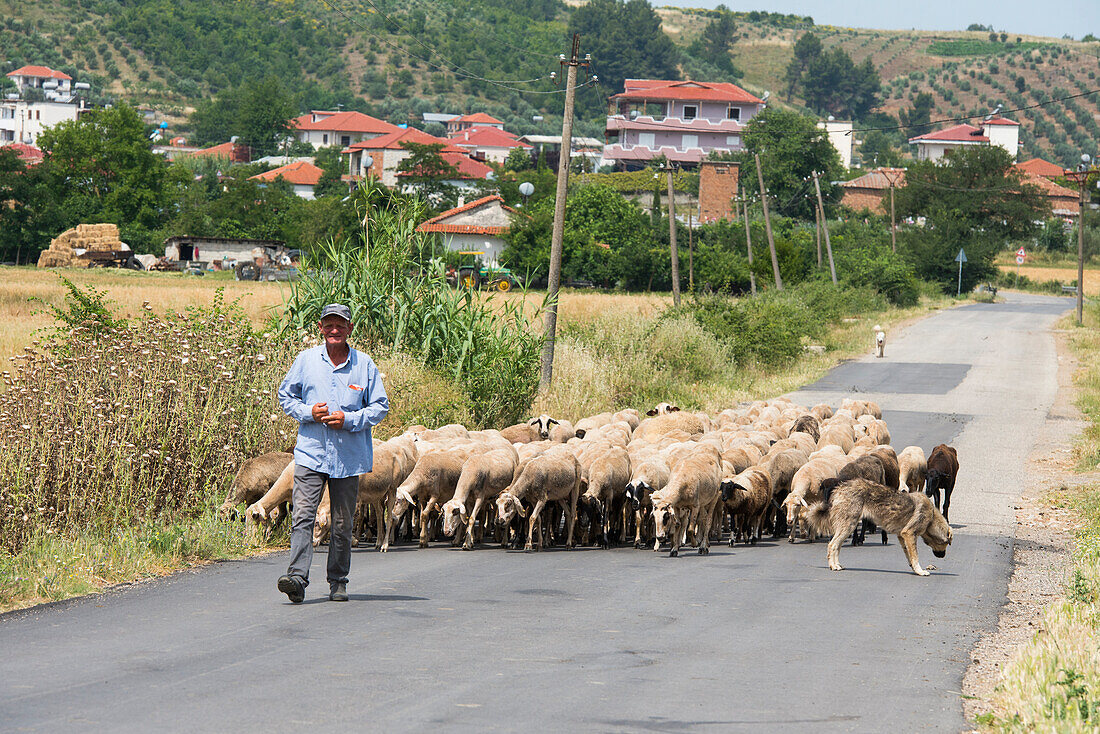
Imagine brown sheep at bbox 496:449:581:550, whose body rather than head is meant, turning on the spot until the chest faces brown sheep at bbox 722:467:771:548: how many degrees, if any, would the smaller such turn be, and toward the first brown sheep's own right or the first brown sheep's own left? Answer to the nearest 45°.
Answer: approximately 135° to the first brown sheep's own left

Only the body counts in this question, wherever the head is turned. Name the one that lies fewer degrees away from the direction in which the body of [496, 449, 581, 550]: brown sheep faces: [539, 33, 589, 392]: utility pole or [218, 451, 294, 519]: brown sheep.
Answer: the brown sheep

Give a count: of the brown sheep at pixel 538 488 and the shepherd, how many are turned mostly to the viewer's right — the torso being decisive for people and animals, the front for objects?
0

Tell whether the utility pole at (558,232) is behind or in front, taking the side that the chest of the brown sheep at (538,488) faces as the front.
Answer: behind

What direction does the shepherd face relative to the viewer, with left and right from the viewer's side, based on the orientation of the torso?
facing the viewer

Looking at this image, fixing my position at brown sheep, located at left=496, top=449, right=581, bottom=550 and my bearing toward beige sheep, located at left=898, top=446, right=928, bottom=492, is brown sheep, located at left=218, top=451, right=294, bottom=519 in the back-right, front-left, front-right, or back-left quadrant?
back-left

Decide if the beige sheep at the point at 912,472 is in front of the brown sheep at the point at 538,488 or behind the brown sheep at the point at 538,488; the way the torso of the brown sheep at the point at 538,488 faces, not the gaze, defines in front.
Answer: behind

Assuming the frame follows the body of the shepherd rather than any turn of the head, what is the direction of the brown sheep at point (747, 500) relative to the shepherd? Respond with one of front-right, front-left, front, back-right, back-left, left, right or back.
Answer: back-left

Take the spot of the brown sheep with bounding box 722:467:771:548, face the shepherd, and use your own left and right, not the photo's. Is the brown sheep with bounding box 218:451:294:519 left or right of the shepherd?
right

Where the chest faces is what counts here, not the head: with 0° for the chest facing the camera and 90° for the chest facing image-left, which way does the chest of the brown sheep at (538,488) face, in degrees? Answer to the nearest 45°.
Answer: approximately 45°

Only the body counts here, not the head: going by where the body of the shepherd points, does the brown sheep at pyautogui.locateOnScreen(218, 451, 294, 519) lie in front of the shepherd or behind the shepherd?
behind
